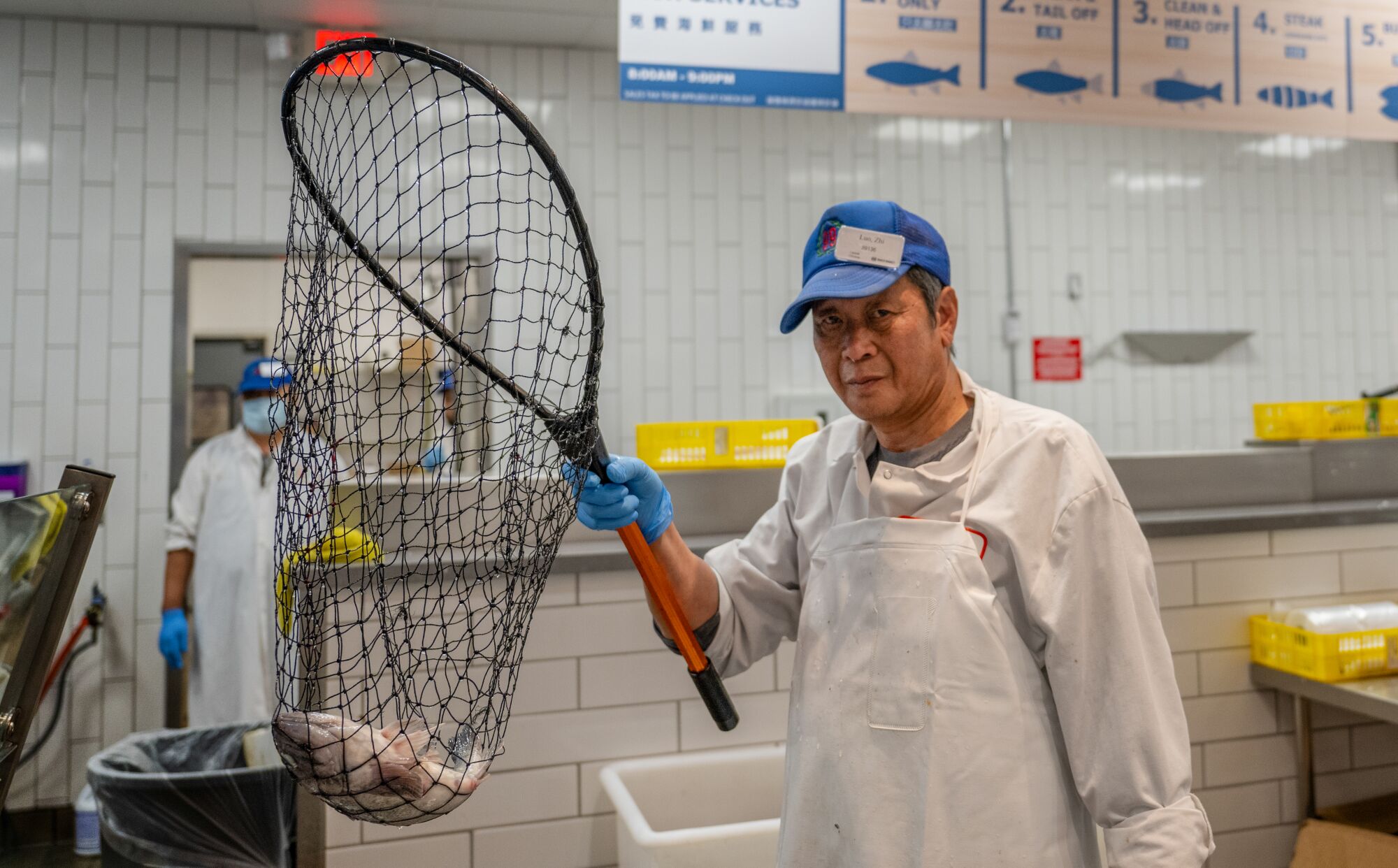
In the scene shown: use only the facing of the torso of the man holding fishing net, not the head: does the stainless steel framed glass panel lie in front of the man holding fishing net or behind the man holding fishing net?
in front

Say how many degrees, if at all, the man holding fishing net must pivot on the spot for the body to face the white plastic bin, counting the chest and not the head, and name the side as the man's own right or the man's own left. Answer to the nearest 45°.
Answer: approximately 90° to the man's own right

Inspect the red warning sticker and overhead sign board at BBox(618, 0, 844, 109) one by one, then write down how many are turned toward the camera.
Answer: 2

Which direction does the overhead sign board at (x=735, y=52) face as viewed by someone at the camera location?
facing the viewer

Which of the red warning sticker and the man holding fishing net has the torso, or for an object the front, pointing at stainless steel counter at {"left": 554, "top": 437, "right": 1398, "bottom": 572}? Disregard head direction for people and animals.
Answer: the red warning sticker

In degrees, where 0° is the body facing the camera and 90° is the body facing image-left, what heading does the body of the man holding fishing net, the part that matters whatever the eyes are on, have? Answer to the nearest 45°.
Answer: approximately 45°

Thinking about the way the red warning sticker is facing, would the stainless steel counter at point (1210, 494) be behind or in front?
in front

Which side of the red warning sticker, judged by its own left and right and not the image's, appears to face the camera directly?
front

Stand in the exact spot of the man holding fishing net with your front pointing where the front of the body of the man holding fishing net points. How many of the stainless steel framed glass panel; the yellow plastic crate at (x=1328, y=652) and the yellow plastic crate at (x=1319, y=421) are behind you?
2

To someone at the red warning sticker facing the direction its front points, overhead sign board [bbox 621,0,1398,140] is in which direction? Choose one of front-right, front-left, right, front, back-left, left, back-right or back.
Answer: front
